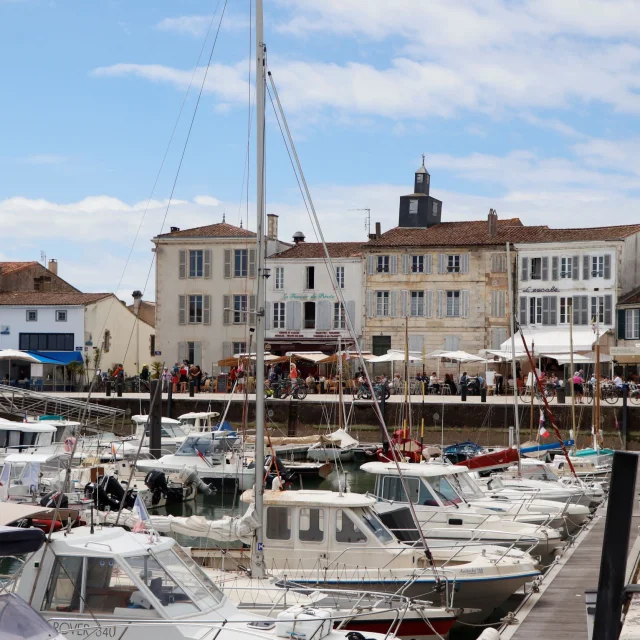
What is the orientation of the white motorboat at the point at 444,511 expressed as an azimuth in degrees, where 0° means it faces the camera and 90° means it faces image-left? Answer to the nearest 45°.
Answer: approximately 315°

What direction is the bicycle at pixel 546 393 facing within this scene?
to the viewer's left

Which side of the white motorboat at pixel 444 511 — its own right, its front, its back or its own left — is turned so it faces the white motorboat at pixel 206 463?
back

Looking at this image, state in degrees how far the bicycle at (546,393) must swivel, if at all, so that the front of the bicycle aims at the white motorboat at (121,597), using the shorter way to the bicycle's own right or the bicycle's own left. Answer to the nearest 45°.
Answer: approximately 90° to the bicycle's own left

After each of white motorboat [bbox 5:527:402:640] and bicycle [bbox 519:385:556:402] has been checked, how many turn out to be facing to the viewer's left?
1

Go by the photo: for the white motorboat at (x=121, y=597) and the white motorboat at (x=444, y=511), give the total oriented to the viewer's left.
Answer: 0

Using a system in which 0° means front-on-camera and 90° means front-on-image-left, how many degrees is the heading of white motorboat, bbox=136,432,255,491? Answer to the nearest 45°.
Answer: approximately 135°

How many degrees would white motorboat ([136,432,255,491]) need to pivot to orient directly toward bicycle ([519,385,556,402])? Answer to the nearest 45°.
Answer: approximately 90° to its right
